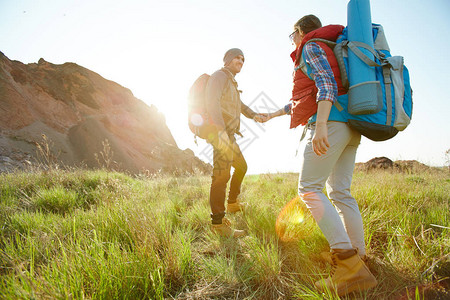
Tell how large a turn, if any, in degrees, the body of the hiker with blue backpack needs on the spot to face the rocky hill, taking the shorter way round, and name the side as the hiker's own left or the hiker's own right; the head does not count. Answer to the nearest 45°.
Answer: approximately 45° to the hiker's own right

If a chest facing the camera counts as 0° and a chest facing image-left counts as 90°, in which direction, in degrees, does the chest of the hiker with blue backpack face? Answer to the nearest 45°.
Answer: approximately 90°
